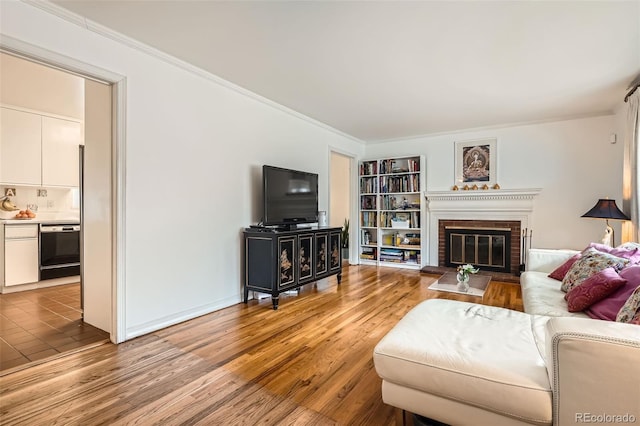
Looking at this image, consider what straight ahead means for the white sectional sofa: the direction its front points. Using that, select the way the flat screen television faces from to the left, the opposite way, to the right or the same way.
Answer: the opposite way

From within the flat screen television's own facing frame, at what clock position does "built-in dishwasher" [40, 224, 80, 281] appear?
The built-in dishwasher is roughly at 5 o'clock from the flat screen television.

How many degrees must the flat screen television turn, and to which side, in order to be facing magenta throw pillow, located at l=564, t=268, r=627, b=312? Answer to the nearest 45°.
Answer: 0° — it already faces it

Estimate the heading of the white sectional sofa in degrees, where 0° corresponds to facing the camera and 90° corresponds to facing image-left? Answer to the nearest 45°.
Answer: approximately 90°

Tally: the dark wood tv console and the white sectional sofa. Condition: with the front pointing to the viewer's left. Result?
1

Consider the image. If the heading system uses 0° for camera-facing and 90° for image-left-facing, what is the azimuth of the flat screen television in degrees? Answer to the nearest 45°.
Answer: approximately 315°

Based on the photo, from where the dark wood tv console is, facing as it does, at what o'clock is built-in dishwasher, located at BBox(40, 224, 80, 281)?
The built-in dishwasher is roughly at 5 o'clock from the dark wood tv console.

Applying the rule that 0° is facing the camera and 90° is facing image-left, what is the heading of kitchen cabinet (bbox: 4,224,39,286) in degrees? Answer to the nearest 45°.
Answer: approximately 0°

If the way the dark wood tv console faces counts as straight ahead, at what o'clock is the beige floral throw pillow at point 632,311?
The beige floral throw pillow is roughly at 12 o'clock from the dark wood tv console.

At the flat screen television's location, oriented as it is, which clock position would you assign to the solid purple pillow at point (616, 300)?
The solid purple pillow is roughly at 12 o'clock from the flat screen television.

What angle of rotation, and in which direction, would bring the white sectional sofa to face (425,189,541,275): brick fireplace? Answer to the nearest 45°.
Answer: approximately 90° to its right

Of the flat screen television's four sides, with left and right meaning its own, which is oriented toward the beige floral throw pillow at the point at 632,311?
front

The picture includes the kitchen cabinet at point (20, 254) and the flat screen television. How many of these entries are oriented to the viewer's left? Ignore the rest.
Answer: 0

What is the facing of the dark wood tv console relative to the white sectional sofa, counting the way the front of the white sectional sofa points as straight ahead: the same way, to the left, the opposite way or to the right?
the opposite way

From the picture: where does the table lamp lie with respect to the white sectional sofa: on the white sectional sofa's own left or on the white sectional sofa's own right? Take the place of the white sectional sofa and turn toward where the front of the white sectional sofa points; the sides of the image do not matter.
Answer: on the white sectional sofa's own right
